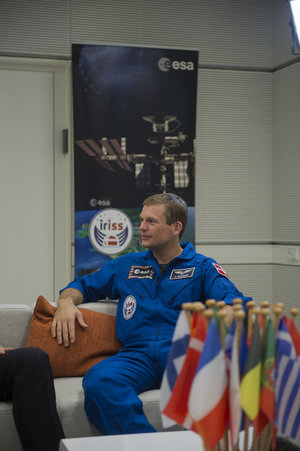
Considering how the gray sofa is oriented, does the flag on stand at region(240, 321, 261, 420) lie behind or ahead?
ahead

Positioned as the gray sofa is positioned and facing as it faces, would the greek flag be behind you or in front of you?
in front

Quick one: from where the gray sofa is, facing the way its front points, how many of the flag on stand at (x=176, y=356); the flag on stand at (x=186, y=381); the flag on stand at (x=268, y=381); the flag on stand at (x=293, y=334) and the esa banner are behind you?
1

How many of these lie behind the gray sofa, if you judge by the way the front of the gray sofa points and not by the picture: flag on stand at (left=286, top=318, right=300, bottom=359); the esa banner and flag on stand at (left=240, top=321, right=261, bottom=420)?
1

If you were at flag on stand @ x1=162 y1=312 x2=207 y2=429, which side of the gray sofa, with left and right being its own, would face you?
front

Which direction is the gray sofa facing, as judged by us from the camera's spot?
facing the viewer

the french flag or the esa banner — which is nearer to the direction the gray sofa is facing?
the french flag

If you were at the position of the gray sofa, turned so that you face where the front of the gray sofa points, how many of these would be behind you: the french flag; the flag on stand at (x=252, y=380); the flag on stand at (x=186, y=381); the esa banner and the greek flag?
1

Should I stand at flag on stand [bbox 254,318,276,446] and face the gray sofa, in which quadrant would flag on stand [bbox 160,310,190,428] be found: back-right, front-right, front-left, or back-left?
front-left

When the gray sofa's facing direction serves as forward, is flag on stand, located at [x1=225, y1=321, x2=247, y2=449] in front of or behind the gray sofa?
in front

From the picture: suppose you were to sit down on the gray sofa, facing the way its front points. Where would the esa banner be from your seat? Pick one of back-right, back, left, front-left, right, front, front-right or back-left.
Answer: back
